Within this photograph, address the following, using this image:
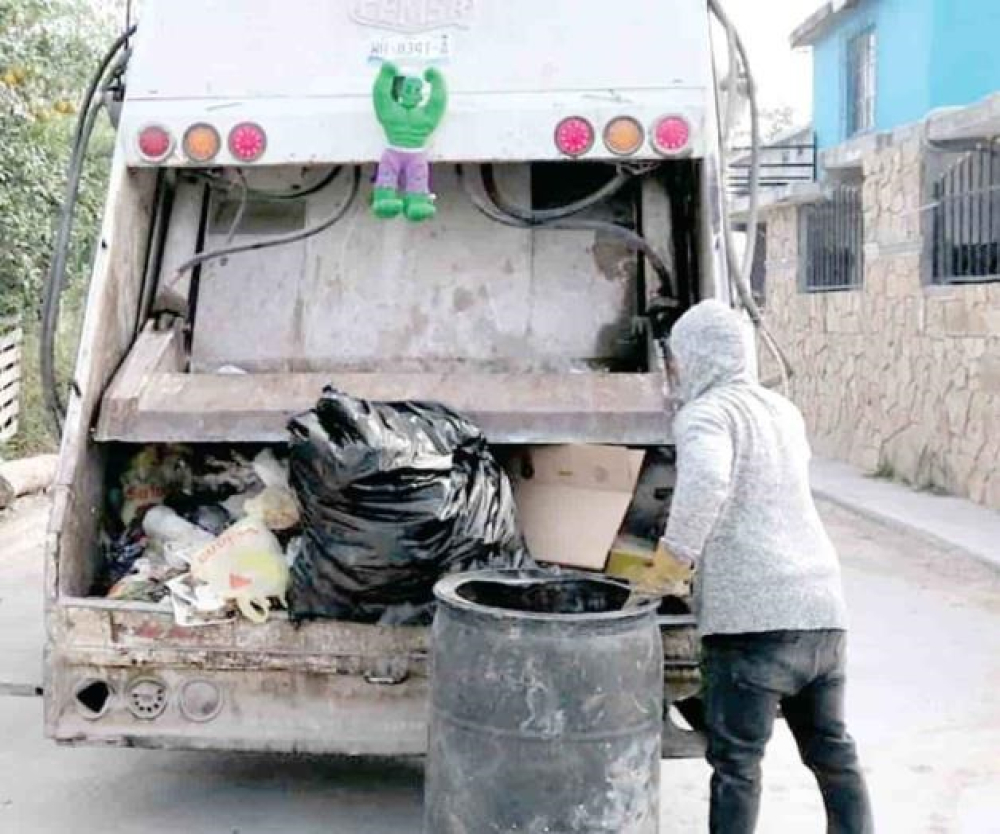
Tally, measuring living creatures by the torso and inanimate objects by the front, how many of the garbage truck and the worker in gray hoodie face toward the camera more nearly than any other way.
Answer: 0

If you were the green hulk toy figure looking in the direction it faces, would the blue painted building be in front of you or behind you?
behind

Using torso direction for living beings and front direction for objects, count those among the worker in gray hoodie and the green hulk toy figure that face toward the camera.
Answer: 1

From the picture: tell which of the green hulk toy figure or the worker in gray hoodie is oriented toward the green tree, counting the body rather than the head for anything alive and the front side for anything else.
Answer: the worker in gray hoodie

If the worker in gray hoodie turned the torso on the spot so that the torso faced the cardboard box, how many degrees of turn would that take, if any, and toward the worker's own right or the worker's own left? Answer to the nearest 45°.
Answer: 0° — they already face it

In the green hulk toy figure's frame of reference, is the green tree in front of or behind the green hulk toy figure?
behind

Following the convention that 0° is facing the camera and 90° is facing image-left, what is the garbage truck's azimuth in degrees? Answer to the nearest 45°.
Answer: approximately 180°

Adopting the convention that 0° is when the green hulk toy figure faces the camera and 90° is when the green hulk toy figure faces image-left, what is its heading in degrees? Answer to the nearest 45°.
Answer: approximately 0°

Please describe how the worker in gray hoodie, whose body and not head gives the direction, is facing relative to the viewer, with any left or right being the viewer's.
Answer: facing away from the viewer and to the left of the viewer

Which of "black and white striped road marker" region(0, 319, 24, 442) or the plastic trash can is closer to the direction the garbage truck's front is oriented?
the black and white striped road marker

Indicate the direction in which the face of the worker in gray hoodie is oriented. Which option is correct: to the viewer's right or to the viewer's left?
to the viewer's left
